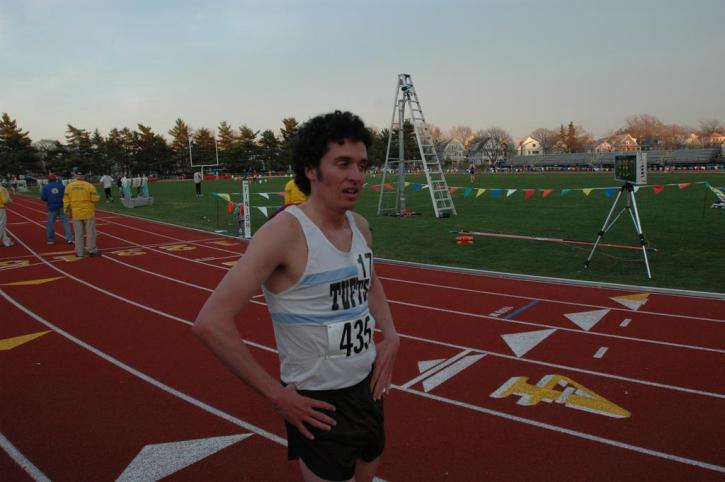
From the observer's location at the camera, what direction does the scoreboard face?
facing the viewer and to the left of the viewer

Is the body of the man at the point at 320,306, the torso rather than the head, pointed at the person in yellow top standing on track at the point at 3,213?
no

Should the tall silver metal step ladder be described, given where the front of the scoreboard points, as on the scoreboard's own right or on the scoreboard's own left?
on the scoreboard's own right

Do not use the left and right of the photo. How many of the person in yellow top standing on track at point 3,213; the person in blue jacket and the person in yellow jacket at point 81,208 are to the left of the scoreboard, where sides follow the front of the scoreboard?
0

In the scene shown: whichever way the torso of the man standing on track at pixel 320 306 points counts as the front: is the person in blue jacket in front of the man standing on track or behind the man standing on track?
behind

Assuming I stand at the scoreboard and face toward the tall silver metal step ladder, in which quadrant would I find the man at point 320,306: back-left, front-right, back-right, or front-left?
back-left

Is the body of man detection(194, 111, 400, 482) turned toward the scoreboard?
no

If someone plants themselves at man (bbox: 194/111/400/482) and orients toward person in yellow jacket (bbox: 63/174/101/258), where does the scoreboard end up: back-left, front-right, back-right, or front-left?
front-right

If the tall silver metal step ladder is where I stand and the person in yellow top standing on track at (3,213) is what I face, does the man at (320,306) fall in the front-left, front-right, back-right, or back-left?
front-left

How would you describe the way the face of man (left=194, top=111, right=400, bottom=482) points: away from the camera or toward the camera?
toward the camera

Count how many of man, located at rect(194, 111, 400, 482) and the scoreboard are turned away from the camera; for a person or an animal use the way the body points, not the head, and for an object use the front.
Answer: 0
